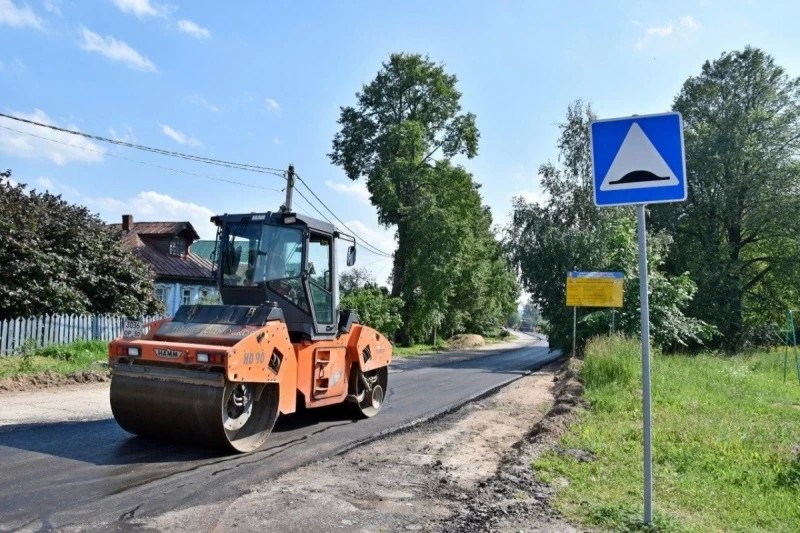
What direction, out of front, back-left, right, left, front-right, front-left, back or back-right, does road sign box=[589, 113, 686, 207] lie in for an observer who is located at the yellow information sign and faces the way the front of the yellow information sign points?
front

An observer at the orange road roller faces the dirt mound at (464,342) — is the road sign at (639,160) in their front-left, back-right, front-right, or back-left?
back-right

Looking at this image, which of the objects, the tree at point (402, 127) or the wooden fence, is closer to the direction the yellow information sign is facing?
the wooden fence

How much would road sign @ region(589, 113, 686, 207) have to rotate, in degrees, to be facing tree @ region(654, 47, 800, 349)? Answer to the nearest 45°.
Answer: approximately 180°

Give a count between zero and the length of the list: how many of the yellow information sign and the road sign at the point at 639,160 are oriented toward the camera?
2

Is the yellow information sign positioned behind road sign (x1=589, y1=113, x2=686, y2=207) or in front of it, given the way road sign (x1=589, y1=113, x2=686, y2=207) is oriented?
behind

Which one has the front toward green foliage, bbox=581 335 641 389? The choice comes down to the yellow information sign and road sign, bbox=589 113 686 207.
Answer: the yellow information sign

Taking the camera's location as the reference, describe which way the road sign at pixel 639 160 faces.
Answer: facing the viewer

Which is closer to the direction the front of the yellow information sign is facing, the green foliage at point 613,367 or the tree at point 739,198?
the green foliage

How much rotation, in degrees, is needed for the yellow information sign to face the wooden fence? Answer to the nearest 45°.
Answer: approximately 45° to its right

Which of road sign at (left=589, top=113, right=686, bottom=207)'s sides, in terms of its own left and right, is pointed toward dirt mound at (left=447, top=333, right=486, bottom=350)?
back
